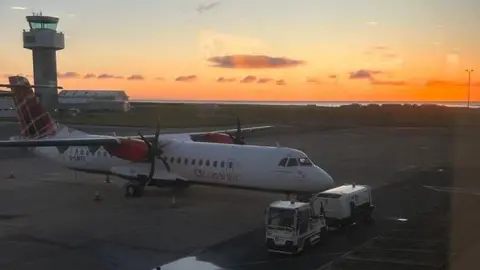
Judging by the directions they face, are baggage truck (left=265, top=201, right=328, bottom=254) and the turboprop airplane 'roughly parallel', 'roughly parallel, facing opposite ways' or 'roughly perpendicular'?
roughly perpendicular

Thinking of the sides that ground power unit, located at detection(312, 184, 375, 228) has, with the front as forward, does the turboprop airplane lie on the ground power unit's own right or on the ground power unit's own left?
on the ground power unit's own right

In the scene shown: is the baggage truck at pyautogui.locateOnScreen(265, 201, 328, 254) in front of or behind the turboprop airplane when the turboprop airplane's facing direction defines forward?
in front

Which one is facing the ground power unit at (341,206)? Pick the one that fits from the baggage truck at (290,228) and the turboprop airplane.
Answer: the turboprop airplane

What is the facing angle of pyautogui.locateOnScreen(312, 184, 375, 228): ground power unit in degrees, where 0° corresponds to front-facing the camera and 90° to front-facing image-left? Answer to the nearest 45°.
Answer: approximately 45°

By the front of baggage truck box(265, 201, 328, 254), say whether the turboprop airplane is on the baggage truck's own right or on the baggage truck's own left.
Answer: on the baggage truck's own right

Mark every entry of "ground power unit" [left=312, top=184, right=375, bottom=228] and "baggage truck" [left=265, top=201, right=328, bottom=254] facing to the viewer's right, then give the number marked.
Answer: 0

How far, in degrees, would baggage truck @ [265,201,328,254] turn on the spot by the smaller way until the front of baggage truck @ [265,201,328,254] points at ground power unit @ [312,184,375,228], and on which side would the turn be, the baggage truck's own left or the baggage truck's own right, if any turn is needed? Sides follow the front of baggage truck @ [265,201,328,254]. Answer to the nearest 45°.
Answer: approximately 180°

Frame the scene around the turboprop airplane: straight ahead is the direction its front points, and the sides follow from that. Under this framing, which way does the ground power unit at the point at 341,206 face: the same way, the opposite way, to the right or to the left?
to the right

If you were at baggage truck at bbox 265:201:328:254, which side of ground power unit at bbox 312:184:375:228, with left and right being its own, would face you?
front

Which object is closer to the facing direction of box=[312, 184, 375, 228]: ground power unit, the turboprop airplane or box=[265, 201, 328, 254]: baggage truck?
the baggage truck
